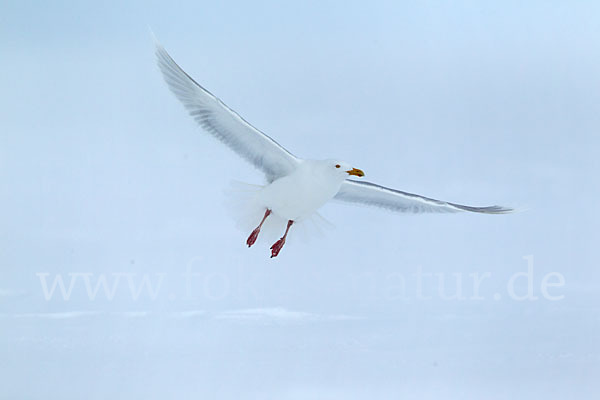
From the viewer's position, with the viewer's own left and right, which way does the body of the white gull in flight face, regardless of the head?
facing the viewer and to the right of the viewer
